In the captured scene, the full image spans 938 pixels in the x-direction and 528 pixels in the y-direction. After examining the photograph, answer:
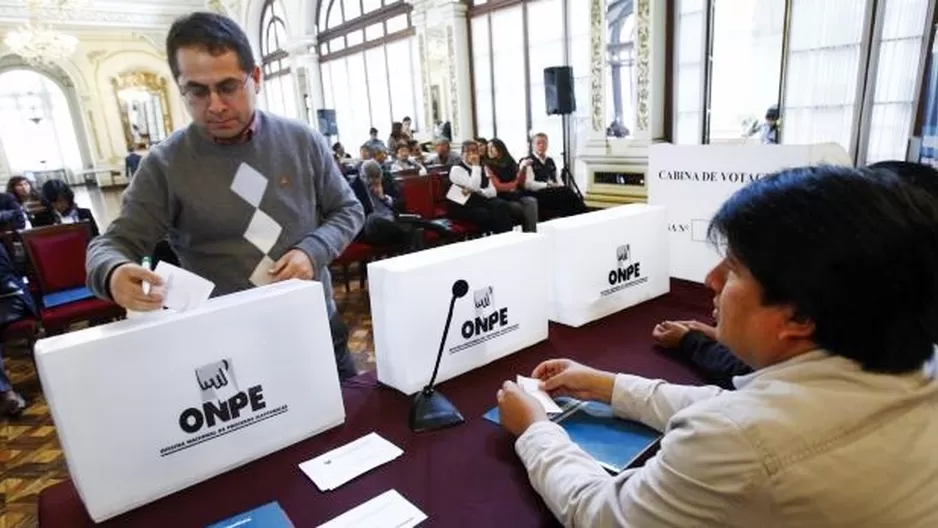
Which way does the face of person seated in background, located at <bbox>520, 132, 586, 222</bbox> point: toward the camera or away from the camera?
toward the camera

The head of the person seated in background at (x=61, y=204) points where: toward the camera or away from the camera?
toward the camera

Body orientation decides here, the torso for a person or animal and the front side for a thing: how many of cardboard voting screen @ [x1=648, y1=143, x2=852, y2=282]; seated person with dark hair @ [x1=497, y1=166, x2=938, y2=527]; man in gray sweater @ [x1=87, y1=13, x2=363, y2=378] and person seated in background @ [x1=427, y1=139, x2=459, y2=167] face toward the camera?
3

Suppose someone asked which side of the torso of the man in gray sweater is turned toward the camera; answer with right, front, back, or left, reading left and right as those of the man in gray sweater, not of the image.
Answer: front

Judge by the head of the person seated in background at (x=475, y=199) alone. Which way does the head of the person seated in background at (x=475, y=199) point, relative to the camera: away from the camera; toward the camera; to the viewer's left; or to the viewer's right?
toward the camera

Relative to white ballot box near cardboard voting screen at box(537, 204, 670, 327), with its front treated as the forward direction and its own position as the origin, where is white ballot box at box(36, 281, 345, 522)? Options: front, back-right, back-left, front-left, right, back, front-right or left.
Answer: right

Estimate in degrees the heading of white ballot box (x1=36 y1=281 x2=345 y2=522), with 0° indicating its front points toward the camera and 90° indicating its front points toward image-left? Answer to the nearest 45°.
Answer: approximately 315°

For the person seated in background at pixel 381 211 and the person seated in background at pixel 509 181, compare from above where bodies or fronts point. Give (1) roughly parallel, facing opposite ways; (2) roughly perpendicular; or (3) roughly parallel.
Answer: roughly parallel

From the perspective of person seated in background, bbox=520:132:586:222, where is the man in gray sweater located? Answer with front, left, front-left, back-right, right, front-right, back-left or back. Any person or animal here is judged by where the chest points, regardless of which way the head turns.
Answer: front-right

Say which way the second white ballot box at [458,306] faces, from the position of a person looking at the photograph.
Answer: facing the viewer and to the right of the viewer

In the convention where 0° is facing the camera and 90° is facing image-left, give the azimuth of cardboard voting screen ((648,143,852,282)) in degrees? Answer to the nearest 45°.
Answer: approximately 0°

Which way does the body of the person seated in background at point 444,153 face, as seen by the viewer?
toward the camera

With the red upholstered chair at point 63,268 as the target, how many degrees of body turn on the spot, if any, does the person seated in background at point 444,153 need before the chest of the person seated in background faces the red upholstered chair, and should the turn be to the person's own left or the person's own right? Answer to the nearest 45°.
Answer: approximately 45° to the person's own right

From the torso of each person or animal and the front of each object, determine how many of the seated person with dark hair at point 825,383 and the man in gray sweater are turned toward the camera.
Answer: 1

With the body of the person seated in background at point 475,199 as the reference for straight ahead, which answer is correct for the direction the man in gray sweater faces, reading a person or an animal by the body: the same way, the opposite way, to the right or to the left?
the same way

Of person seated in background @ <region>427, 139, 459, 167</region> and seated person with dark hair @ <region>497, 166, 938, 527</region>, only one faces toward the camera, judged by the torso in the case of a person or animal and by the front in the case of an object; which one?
the person seated in background

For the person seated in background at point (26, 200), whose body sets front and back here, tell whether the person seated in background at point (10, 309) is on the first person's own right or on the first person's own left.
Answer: on the first person's own right
